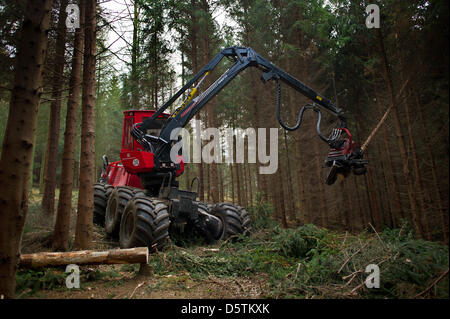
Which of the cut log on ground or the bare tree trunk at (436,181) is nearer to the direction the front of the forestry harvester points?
the bare tree trunk

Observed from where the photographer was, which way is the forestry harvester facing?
facing the viewer and to the right of the viewer

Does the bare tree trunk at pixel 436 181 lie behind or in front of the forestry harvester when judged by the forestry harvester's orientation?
in front

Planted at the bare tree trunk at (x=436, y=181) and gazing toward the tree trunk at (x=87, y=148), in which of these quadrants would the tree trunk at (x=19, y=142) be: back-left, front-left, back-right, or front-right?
front-left

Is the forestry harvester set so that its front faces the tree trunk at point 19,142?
no

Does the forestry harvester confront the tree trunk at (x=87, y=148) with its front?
no

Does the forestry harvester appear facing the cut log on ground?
no

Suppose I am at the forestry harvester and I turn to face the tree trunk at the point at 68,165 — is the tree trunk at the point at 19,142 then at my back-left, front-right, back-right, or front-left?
front-left

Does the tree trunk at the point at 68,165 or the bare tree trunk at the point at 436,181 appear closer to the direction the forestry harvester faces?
the bare tree trunk
